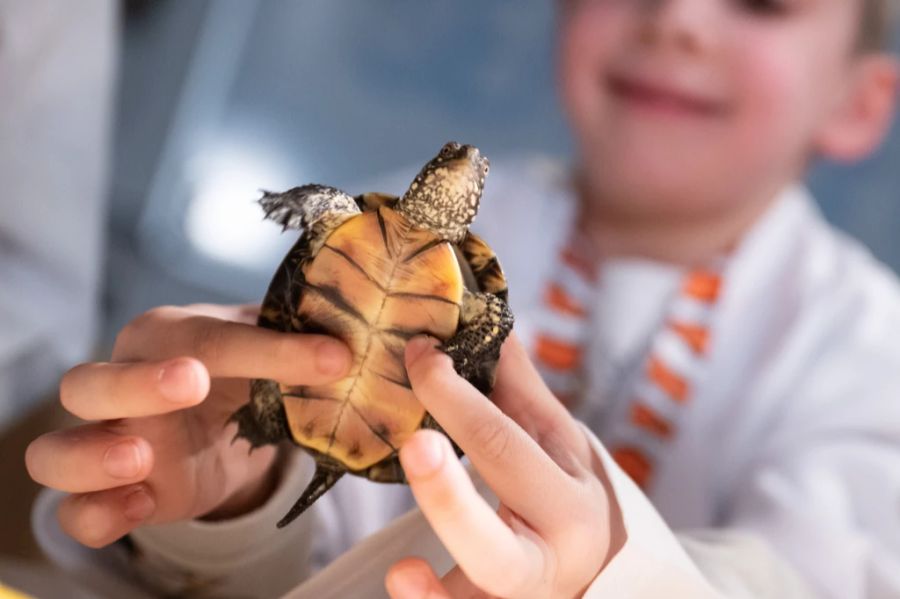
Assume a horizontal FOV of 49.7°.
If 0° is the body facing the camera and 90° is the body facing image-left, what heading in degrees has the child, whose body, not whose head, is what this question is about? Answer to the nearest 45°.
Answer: approximately 45°
